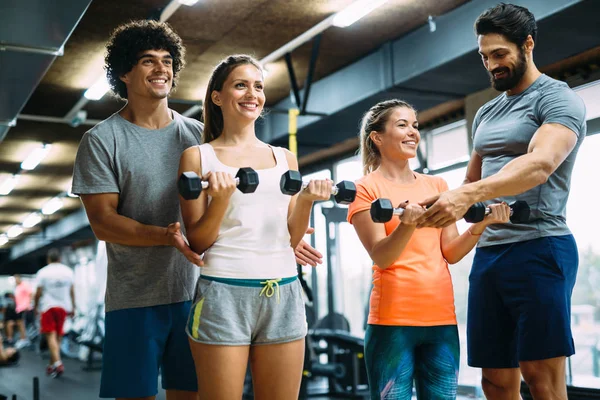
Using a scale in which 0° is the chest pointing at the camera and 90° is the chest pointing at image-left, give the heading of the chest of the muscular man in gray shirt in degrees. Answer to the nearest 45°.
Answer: approximately 45°

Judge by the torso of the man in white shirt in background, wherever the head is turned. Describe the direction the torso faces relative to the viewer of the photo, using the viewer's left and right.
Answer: facing away from the viewer

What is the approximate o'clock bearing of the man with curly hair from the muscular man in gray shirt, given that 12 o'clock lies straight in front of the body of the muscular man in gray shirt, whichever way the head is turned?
The man with curly hair is roughly at 1 o'clock from the muscular man in gray shirt.

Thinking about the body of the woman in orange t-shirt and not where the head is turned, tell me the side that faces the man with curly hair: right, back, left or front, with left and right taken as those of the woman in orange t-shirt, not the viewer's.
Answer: right

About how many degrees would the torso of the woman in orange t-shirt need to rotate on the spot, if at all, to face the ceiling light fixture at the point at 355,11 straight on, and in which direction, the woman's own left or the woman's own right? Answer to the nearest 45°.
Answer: approximately 135° to the woman's own left

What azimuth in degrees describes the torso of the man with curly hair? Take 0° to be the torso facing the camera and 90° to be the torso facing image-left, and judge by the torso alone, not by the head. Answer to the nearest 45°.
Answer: approximately 315°

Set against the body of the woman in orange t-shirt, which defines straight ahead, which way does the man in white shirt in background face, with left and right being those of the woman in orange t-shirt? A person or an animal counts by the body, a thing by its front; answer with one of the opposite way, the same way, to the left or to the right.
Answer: the opposite way

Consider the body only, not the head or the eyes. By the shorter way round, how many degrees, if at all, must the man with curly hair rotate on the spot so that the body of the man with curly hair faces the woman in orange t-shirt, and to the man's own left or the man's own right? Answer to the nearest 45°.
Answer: approximately 45° to the man's own left
